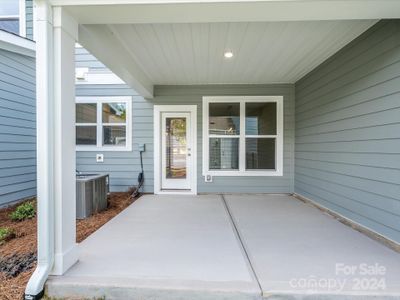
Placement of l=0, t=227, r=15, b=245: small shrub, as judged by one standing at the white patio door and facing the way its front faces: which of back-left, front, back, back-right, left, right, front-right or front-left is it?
front-right

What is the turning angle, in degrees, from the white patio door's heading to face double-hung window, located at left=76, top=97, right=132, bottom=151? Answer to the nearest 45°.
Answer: approximately 90° to its right

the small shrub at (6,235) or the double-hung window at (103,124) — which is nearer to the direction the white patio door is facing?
the small shrub

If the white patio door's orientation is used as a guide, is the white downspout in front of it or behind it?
in front

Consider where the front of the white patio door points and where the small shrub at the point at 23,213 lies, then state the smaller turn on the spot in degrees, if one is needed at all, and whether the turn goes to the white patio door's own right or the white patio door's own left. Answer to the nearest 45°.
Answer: approximately 45° to the white patio door's own right

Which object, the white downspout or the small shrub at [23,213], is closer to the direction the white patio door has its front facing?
the white downspout

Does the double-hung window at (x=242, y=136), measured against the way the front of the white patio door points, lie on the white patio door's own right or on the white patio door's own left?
on the white patio door's own left

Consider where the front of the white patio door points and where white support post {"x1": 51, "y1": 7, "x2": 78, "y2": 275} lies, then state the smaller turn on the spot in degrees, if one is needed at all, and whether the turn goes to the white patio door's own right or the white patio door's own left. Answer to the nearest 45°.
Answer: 0° — it already faces it

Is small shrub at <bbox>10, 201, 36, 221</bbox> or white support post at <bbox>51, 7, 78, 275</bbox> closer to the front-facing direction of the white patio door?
the white support post

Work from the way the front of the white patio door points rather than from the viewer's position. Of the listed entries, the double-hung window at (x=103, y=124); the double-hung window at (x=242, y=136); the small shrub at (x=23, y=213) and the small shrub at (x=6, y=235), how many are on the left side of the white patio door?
1

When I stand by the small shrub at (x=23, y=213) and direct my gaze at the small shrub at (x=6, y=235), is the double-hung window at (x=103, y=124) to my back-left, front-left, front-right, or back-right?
back-left

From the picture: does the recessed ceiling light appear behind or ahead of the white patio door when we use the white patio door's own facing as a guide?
ahead

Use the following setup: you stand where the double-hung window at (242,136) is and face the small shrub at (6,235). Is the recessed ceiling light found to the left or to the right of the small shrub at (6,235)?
left

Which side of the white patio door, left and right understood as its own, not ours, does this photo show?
front
